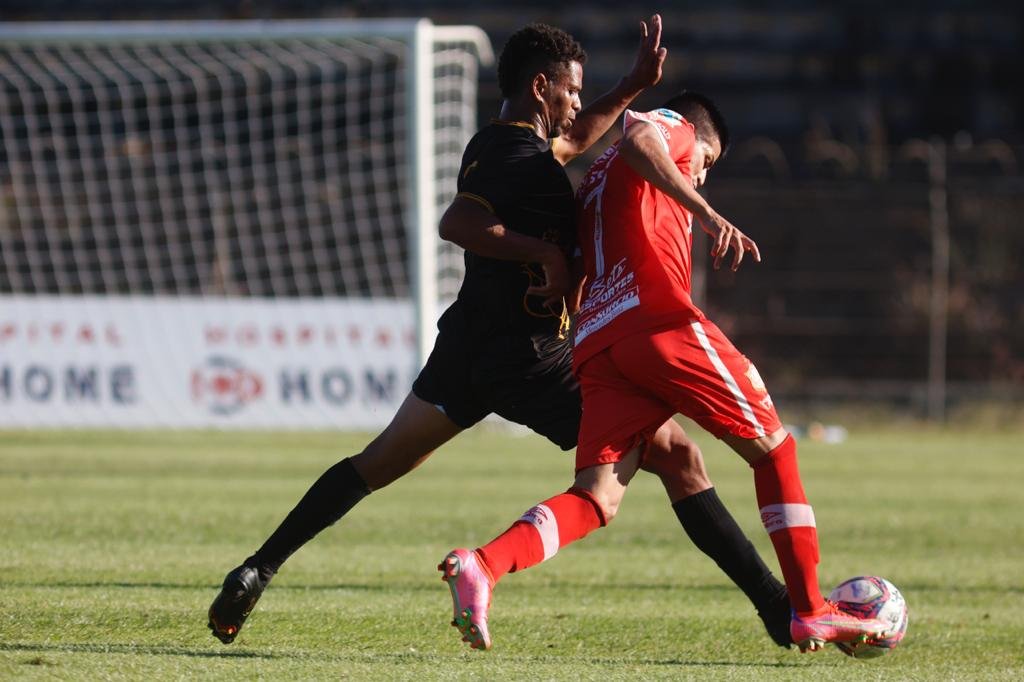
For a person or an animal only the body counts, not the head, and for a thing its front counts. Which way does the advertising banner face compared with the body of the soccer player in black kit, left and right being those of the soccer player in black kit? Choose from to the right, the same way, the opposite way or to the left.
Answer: to the right

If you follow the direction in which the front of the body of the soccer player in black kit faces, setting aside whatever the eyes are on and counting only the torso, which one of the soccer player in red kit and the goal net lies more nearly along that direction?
the soccer player in red kit

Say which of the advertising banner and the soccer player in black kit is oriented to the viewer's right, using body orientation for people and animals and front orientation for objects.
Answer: the soccer player in black kit

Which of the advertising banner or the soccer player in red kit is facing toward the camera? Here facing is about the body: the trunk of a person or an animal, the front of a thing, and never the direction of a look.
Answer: the advertising banner

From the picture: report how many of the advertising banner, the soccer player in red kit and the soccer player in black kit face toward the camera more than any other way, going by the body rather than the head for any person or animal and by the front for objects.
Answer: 1

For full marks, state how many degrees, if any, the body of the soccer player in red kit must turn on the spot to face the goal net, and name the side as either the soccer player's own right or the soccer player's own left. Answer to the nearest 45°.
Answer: approximately 45° to the soccer player's own left

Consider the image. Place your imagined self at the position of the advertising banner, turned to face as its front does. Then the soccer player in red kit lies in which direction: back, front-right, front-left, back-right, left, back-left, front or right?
front

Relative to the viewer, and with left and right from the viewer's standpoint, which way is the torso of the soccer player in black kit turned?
facing to the right of the viewer

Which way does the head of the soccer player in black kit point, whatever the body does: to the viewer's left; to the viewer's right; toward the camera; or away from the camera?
to the viewer's right

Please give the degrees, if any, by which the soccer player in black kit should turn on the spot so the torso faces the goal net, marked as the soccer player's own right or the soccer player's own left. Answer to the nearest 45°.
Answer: approximately 90° to the soccer player's own left

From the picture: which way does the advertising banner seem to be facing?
toward the camera

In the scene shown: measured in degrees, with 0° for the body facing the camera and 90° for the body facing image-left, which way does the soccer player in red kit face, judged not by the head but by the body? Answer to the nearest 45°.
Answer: approximately 225°

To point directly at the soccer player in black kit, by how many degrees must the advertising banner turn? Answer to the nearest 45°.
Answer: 0° — it already faces them

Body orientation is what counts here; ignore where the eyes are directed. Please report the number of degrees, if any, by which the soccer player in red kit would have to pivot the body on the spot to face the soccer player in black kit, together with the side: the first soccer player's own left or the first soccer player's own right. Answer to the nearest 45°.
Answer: approximately 90° to the first soccer player's own left
